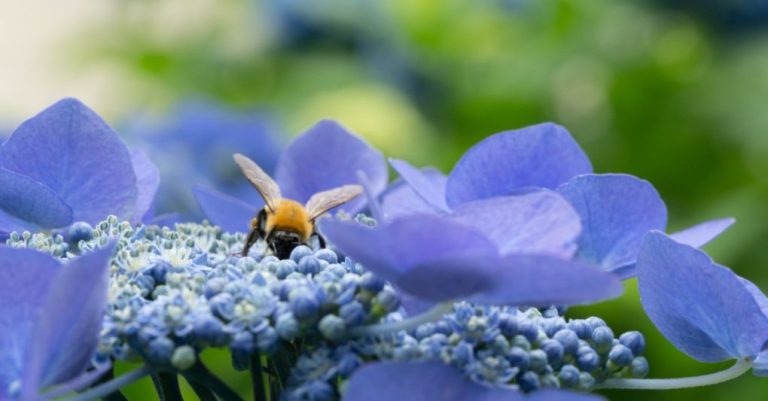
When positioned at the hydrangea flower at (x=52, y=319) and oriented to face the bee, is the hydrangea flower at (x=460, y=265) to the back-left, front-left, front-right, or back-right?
front-right

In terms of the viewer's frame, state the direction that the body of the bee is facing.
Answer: toward the camera

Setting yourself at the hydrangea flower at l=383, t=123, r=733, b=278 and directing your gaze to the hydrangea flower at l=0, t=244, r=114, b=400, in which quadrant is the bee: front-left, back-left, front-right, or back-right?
front-right
